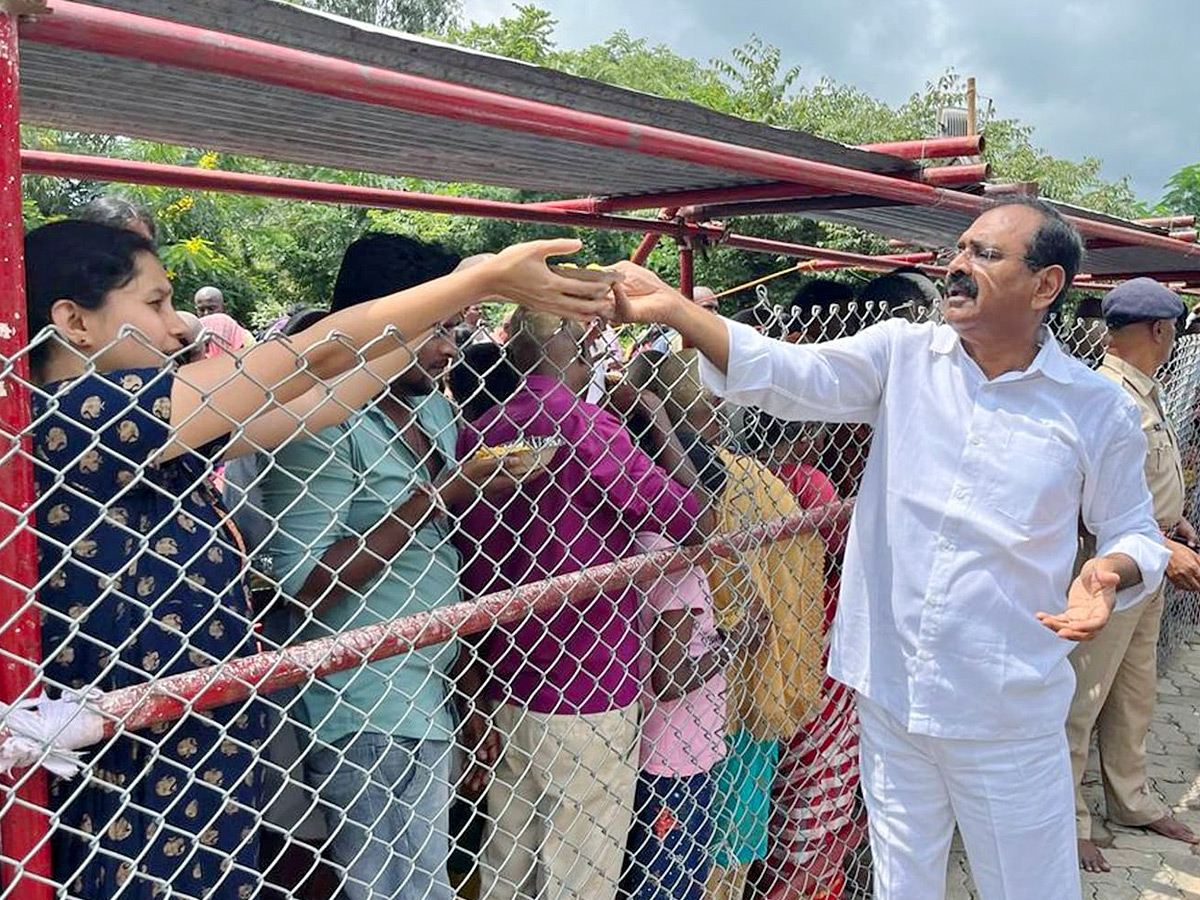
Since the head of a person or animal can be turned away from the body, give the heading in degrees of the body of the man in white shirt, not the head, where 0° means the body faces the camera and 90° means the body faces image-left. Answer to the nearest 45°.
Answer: approximately 45°

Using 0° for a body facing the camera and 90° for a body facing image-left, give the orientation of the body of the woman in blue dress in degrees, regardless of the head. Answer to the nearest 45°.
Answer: approximately 270°

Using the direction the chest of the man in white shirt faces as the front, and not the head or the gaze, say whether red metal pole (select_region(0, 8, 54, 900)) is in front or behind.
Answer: in front

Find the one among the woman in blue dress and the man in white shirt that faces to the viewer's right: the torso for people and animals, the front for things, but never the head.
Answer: the woman in blue dress

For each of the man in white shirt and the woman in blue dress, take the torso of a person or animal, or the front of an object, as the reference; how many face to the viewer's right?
1

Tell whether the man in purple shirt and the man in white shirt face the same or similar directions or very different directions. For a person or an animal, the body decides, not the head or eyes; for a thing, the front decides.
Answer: very different directions

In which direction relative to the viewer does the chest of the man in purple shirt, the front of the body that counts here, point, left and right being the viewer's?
facing away from the viewer and to the right of the viewer

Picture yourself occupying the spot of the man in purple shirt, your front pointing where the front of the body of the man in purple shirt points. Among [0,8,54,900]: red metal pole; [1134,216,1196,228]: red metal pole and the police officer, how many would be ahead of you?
2

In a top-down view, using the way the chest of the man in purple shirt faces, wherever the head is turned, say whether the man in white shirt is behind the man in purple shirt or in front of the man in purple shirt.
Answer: in front

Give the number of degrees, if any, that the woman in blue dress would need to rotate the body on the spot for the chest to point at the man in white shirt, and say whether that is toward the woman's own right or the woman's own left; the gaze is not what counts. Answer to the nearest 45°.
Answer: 0° — they already face them

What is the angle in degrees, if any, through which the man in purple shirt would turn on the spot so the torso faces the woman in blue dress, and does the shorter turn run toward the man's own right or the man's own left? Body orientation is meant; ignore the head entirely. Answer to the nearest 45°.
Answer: approximately 180°

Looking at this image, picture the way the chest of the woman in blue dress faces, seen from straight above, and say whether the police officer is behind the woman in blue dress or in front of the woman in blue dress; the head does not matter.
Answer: in front

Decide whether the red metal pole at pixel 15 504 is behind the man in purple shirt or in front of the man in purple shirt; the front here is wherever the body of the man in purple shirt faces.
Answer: behind

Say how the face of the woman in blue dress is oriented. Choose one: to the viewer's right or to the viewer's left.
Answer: to the viewer's right
